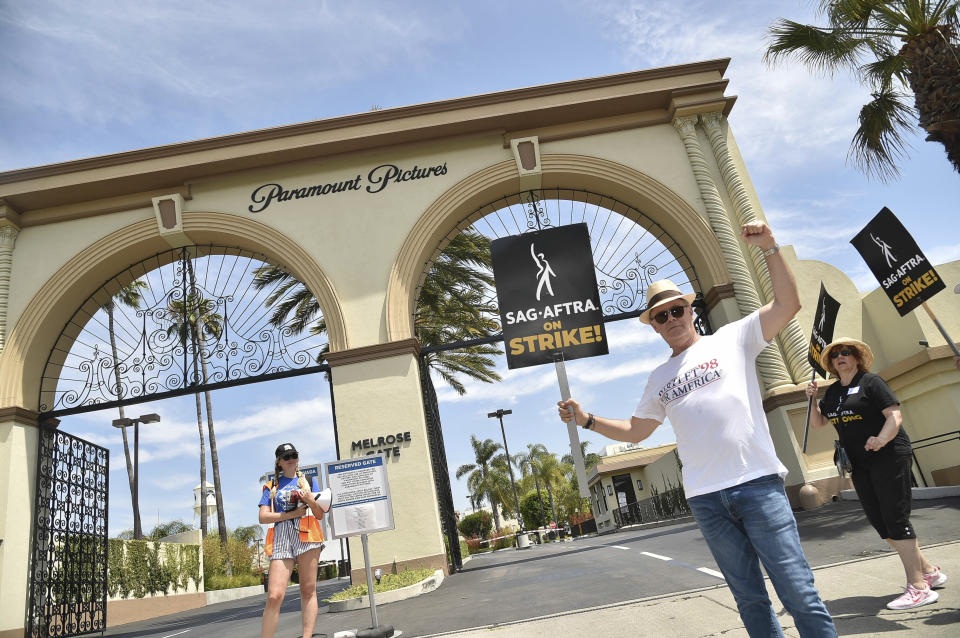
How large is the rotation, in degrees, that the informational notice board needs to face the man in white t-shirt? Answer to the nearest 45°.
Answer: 0° — it already faces them

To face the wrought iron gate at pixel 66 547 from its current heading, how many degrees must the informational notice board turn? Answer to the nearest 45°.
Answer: approximately 135° to its right

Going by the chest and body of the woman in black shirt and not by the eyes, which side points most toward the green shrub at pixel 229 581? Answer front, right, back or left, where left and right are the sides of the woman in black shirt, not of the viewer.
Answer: right

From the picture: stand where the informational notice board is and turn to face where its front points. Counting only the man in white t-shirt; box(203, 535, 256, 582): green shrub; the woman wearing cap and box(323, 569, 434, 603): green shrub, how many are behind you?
2

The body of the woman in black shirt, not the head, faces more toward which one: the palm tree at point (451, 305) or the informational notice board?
the informational notice board

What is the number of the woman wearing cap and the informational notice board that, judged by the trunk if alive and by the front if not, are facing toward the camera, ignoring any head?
2

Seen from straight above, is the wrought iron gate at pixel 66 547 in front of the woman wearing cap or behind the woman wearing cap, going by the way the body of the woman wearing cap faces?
behind

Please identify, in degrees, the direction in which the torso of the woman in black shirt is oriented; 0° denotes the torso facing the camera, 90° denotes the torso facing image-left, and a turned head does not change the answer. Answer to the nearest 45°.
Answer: approximately 45°

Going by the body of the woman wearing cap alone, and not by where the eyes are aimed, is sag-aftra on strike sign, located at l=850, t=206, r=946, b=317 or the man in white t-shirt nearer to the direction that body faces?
the man in white t-shirt
